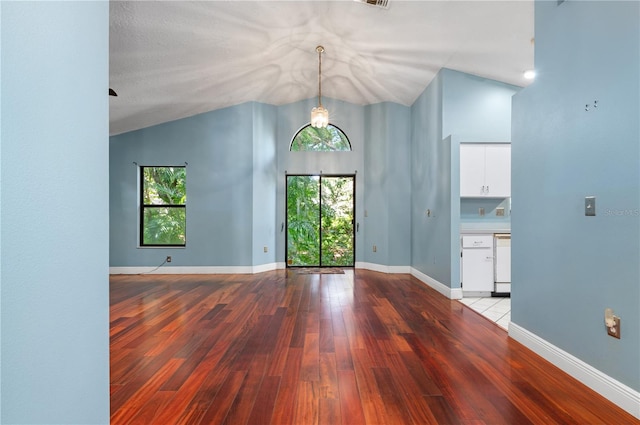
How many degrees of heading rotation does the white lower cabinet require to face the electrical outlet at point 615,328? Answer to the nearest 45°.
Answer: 0° — it already faces it

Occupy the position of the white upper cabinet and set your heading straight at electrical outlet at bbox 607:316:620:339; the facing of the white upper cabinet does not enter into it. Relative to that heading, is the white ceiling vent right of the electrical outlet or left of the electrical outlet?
right

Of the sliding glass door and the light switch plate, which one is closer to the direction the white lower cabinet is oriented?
the light switch plate

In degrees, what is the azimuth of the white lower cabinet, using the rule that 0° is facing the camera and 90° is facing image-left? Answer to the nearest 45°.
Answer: approximately 0°

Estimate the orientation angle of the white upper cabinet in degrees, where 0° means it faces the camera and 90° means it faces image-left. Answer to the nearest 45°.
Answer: approximately 0°

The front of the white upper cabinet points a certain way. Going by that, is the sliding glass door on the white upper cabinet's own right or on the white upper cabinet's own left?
on the white upper cabinet's own right

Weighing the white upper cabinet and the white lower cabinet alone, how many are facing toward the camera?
2
